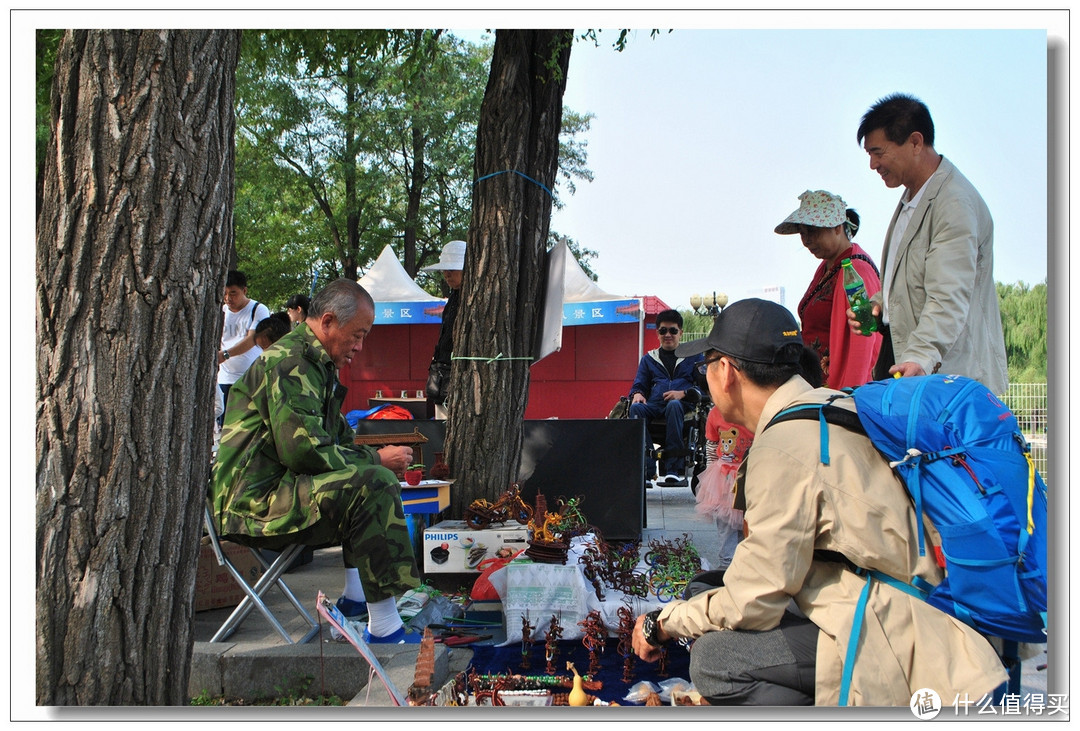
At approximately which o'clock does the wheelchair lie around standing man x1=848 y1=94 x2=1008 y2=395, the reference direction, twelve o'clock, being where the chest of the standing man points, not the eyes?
The wheelchair is roughly at 2 o'clock from the standing man.

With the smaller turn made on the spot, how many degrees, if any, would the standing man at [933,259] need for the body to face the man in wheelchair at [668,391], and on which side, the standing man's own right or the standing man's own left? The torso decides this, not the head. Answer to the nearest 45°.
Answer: approximately 45° to the standing man's own right

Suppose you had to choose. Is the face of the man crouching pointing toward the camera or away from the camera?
away from the camera

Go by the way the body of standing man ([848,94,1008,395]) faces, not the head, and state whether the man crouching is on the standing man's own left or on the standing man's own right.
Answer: on the standing man's own left

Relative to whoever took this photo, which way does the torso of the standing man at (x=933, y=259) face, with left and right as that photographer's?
facing to the left of the viewer

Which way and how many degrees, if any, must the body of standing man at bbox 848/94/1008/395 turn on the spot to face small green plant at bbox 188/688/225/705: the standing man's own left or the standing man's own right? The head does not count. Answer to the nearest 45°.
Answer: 0° — they already face it

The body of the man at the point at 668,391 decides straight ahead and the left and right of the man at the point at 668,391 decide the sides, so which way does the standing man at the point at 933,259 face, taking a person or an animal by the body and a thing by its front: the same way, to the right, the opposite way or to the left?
to the right

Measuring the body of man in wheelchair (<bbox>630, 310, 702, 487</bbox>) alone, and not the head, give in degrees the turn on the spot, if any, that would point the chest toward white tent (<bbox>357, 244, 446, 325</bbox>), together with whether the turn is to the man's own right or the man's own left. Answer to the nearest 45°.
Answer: approximately 135° to the man's own right

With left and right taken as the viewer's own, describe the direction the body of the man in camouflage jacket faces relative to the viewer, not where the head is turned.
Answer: facing to the right of the viewer

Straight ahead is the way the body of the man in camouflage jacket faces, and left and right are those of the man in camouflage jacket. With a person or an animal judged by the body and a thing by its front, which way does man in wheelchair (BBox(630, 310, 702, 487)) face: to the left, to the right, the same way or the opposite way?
to the right
